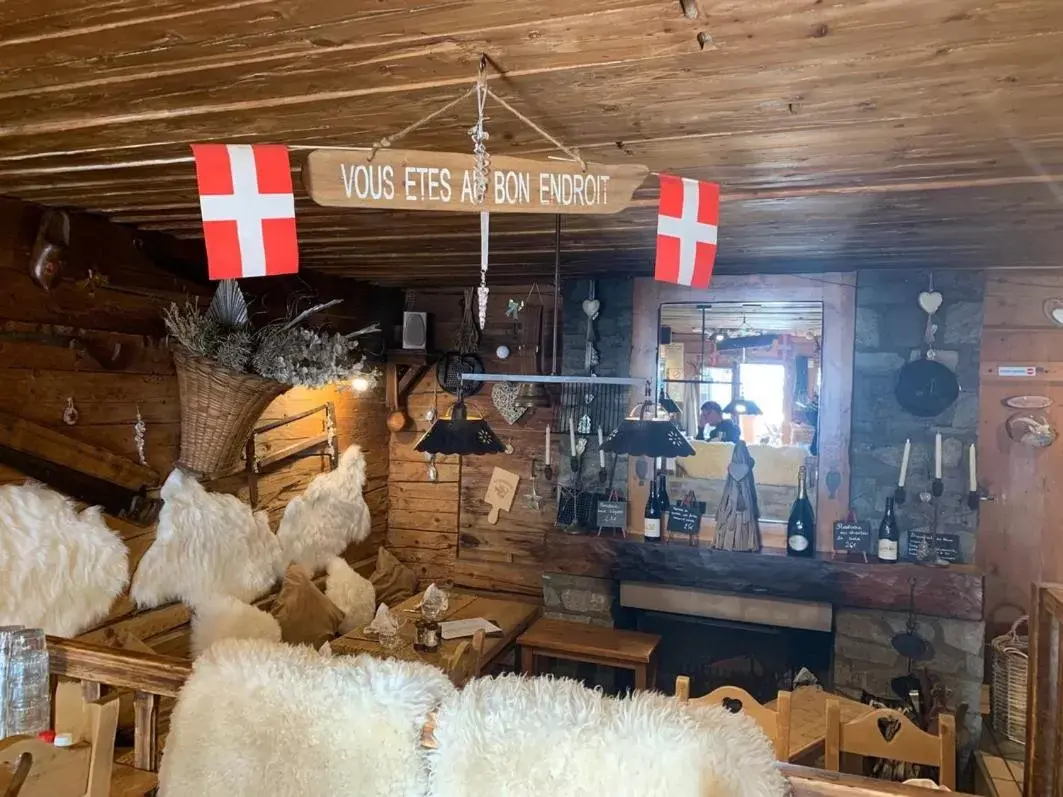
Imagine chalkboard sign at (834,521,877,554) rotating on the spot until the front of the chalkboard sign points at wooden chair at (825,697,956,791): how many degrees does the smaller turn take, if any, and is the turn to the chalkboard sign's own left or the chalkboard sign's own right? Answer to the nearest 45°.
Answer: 0° — it already faces it

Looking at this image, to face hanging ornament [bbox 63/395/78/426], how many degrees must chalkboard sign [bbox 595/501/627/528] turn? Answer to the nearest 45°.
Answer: approximately 45° to its right

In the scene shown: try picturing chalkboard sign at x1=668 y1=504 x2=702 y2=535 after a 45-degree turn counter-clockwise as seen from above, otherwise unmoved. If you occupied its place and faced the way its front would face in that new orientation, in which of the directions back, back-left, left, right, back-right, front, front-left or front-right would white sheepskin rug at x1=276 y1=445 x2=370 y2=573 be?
back-right

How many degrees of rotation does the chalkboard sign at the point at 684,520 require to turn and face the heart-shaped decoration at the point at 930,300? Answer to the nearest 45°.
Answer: approximately 90° to its left

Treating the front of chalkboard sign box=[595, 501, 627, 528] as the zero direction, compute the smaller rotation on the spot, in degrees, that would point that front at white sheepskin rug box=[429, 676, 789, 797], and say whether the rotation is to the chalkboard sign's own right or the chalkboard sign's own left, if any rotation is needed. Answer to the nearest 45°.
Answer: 0° — it already faces it

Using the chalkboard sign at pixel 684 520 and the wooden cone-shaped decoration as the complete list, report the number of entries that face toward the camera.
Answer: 2
